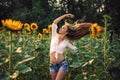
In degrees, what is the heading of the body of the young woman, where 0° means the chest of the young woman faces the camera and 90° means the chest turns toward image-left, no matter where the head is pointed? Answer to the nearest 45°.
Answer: approximately 45°
